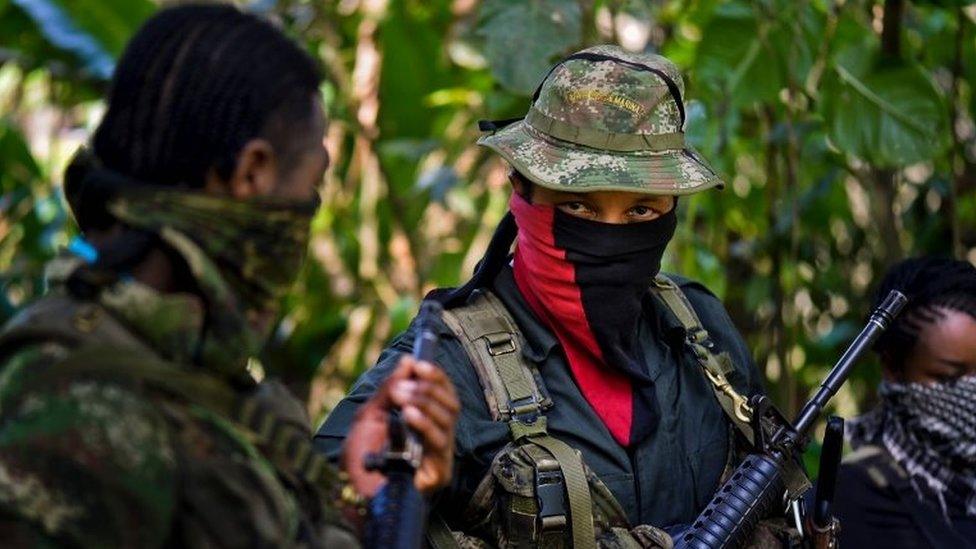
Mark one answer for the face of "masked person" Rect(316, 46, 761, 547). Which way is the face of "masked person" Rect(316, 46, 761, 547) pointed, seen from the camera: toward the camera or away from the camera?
toward the camera

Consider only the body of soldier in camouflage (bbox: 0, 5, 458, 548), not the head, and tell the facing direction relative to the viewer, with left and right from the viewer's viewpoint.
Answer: facing away from the viewer and to the right of the viewer

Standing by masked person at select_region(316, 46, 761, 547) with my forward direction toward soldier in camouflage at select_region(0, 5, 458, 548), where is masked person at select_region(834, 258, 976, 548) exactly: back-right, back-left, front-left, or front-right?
back-left

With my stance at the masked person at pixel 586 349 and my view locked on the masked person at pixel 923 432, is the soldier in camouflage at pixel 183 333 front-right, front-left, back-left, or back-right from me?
back-right

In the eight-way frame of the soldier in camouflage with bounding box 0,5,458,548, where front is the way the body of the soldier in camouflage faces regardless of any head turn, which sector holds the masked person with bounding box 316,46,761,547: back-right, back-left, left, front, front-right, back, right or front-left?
front

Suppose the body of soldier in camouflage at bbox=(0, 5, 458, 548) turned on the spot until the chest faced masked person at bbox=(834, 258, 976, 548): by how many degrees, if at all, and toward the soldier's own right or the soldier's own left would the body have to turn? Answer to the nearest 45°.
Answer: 0° — they already face them
